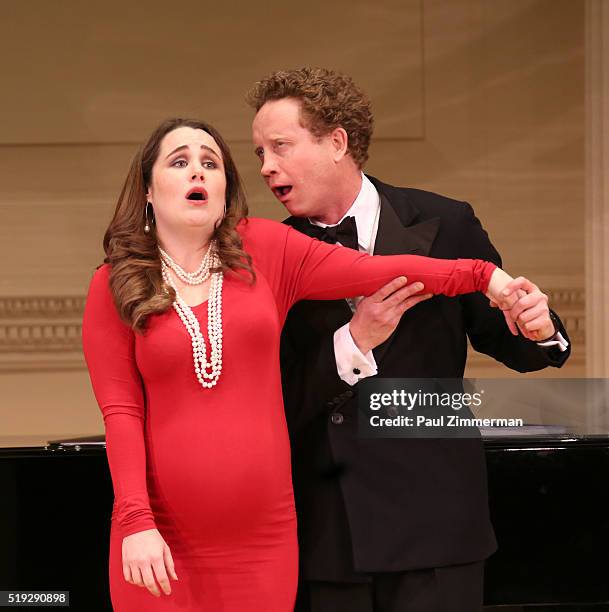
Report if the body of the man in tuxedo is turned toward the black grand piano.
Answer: no

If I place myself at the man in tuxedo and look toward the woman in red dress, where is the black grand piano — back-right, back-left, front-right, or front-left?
back-right

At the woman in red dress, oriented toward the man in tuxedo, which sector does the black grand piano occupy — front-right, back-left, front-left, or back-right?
front-left

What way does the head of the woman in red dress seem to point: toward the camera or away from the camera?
toward the camera

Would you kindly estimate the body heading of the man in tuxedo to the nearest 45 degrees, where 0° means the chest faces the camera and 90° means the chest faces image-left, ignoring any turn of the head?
approximately 45°

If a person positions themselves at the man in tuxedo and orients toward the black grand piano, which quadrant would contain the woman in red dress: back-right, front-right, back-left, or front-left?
back-left
